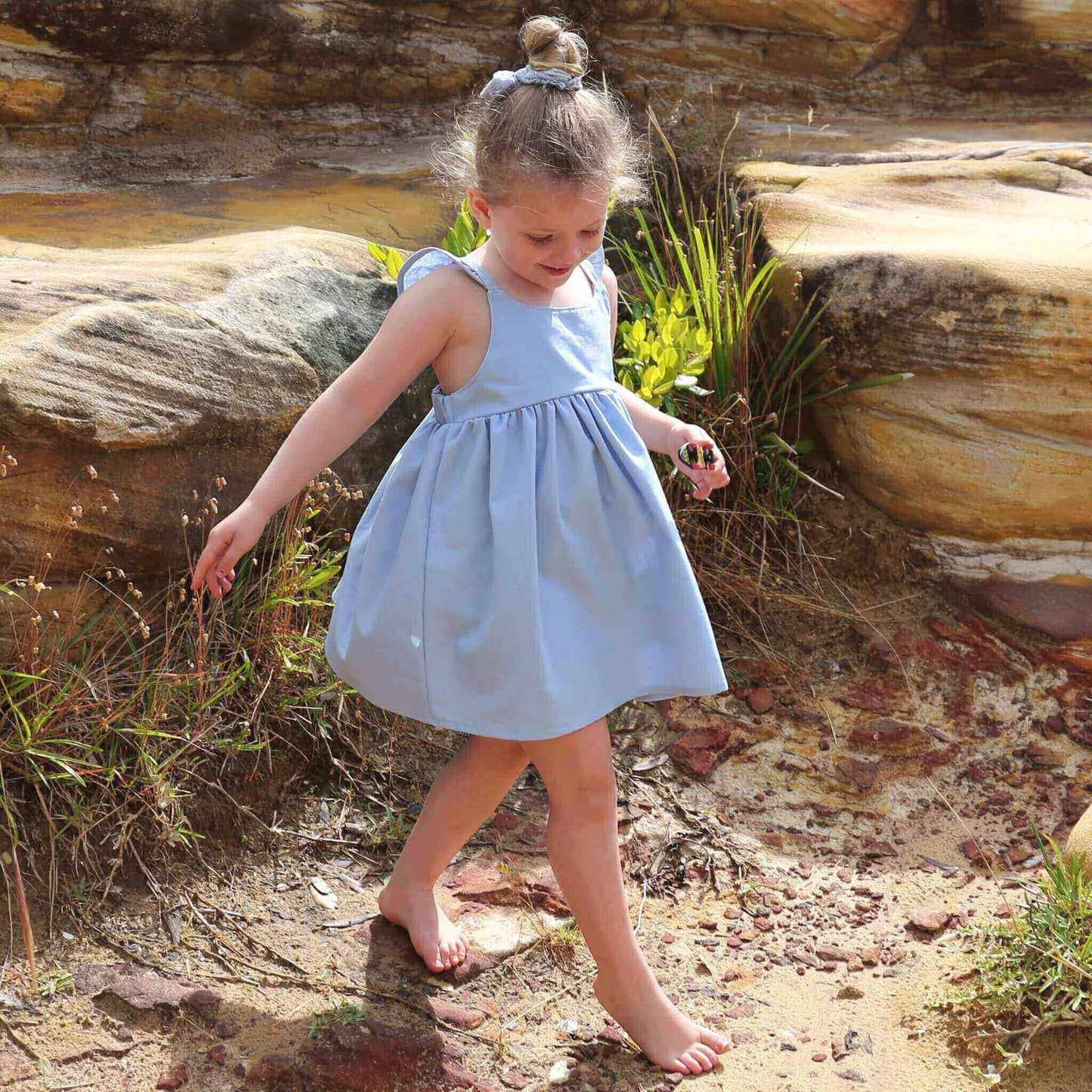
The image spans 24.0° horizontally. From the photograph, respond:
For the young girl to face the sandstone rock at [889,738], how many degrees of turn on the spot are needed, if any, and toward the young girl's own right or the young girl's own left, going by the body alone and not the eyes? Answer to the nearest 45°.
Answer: approximately 90° to the young girl's own left

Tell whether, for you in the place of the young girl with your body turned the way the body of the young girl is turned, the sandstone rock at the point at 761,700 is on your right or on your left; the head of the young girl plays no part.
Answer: on your left

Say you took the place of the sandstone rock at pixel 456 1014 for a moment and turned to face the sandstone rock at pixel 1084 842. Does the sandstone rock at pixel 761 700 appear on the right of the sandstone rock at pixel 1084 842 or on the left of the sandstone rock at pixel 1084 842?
left

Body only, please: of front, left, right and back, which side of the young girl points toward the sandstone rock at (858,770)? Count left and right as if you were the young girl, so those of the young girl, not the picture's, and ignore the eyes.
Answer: left

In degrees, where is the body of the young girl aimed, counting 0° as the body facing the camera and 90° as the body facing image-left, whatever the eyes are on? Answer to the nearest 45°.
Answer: approximately 315°
